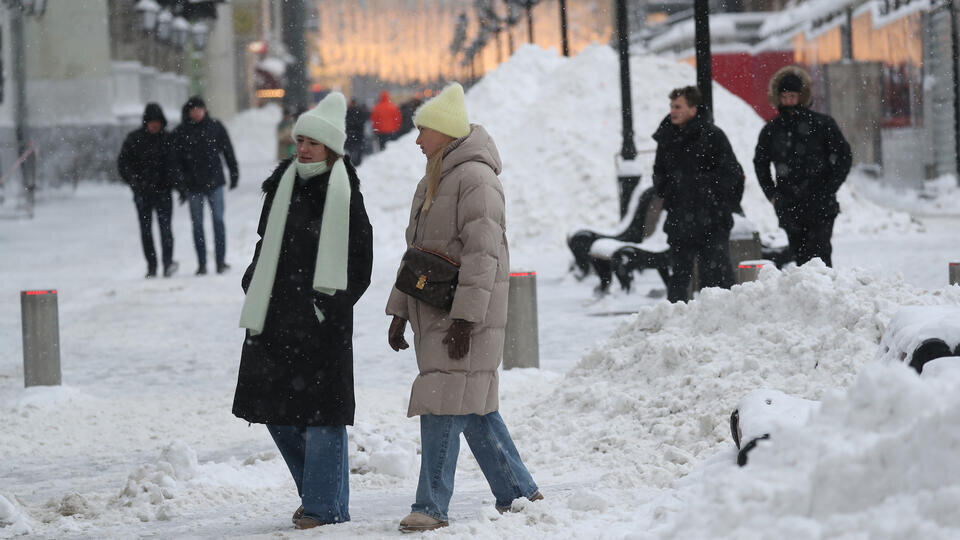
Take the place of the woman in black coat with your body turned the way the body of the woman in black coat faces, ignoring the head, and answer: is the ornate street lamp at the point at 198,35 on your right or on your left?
on your right

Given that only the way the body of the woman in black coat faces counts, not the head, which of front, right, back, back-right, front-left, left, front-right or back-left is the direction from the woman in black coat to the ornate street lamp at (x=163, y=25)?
back-right

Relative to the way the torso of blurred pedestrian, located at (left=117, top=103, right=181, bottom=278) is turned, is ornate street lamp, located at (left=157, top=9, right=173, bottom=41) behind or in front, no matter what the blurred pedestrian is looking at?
behind

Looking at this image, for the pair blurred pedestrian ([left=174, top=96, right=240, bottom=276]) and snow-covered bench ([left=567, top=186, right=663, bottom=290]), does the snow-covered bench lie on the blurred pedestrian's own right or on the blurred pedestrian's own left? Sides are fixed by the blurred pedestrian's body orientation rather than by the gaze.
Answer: on the blurred pedestrian's own left

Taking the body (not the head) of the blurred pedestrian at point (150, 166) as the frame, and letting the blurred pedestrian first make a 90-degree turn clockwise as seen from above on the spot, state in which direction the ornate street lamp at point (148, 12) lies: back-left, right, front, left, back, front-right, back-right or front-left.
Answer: right

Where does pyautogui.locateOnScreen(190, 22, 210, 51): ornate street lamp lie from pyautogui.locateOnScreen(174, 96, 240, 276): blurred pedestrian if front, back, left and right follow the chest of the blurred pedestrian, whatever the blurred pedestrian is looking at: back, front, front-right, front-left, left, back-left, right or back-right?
back

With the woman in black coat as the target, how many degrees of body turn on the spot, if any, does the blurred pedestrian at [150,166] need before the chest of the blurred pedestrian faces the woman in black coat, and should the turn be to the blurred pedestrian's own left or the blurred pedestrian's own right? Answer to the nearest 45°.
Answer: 0° — they already face them

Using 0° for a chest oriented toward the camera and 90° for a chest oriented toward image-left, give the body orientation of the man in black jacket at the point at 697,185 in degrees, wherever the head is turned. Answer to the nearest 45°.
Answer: approximately 45°

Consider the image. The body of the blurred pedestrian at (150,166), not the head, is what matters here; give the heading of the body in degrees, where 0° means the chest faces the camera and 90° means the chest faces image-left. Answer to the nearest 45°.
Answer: approximately 0°

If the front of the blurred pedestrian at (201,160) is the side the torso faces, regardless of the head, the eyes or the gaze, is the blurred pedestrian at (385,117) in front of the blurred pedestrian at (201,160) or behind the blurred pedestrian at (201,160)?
behind

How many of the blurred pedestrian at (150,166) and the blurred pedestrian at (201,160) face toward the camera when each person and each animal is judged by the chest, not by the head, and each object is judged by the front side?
2
